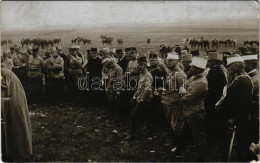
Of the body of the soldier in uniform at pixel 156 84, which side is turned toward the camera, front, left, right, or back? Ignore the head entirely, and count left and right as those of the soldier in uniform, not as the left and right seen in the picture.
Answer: left

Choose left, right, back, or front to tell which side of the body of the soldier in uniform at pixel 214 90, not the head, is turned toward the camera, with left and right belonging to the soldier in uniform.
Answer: left

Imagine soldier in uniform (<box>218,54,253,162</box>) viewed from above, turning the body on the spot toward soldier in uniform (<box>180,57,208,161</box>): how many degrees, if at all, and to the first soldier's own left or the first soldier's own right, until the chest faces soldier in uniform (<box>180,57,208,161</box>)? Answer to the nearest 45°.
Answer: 0° — they already face them

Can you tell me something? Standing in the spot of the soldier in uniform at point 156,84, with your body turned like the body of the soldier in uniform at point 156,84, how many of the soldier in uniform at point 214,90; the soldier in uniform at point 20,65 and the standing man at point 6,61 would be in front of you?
2

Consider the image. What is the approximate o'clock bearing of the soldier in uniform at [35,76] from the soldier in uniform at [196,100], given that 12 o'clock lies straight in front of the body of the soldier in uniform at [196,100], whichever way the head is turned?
the soldier in uniform at [35,76] is roughly at 1 o'clock from the soldier in uniform at [196,100].

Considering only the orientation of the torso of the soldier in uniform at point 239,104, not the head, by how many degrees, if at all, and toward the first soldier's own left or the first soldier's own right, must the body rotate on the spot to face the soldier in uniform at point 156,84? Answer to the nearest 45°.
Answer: approximately 45° to the first soldier's own right

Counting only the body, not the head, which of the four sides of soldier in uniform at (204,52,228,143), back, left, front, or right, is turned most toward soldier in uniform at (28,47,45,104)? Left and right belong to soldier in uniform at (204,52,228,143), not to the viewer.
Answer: front

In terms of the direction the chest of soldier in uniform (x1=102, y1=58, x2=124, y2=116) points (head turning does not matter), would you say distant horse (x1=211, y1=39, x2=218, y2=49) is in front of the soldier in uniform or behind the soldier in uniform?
behind

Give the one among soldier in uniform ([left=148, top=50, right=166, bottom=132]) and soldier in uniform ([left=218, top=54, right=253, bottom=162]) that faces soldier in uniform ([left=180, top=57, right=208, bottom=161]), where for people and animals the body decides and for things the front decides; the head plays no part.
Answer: soldier in uniform ([left=218, top=54, right=253, bottom=162])

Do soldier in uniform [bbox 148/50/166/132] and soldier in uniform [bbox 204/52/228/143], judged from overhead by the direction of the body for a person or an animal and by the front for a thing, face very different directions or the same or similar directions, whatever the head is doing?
same or similar directions

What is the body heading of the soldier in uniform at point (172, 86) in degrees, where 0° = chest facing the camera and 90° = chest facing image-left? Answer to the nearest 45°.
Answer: approximately 45°

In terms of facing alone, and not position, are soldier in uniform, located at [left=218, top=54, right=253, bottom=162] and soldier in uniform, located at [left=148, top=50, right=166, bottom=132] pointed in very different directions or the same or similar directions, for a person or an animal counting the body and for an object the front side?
same or similar directions

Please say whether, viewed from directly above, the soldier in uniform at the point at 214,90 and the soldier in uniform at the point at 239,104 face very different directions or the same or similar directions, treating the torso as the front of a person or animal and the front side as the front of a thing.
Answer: same or similar directions

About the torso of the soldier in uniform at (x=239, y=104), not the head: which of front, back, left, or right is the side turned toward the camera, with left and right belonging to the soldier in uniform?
left

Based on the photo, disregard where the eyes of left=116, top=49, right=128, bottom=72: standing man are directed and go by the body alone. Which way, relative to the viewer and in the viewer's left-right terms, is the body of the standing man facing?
facing the viewer and to the left of the viewer

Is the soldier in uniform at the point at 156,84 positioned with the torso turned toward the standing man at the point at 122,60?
no
